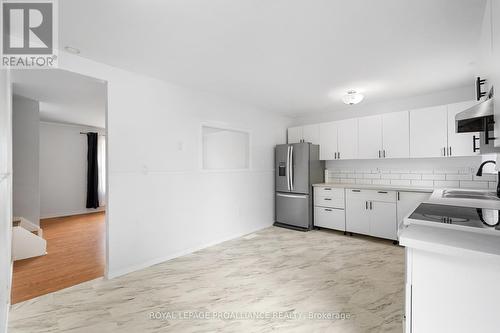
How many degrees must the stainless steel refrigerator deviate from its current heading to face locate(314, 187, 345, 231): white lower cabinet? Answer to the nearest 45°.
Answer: approximately 135° to its left

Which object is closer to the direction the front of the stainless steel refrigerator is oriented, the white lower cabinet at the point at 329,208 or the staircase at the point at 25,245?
the staircase

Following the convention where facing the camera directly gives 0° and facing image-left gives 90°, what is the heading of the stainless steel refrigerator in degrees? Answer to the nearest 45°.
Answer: approximately 45°

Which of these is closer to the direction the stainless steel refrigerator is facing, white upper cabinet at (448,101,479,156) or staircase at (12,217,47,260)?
the staircase

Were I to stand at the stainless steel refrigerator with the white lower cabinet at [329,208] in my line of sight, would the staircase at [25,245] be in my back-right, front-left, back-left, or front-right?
back-right
